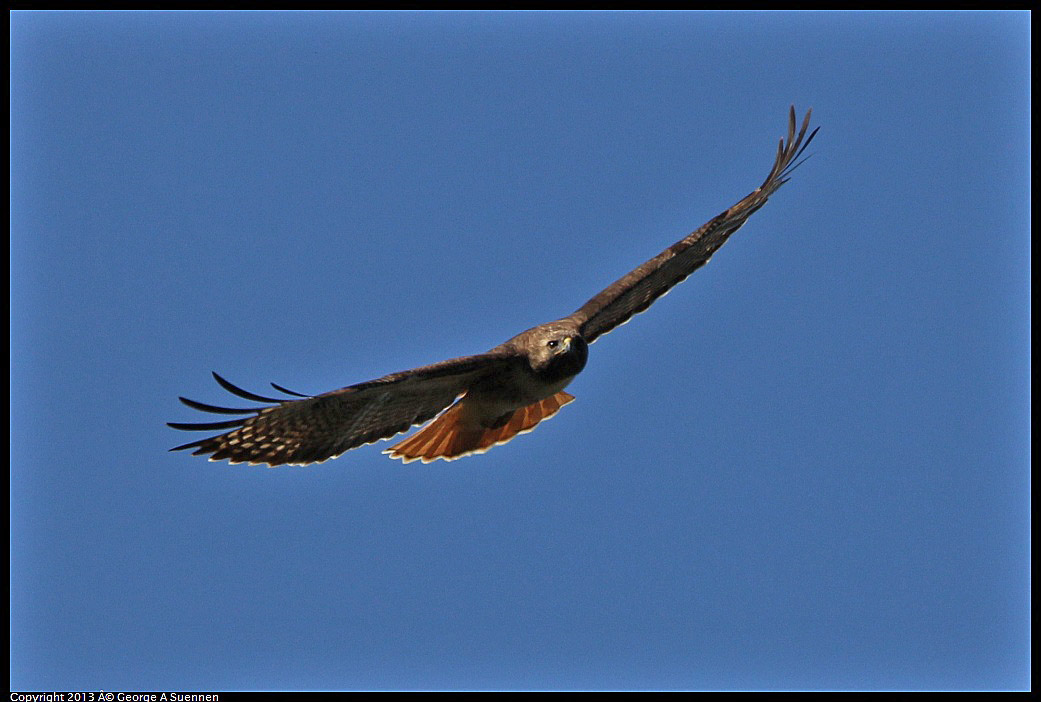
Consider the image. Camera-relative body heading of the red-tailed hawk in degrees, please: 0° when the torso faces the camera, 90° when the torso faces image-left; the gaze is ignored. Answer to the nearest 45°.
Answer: approximately 315°
